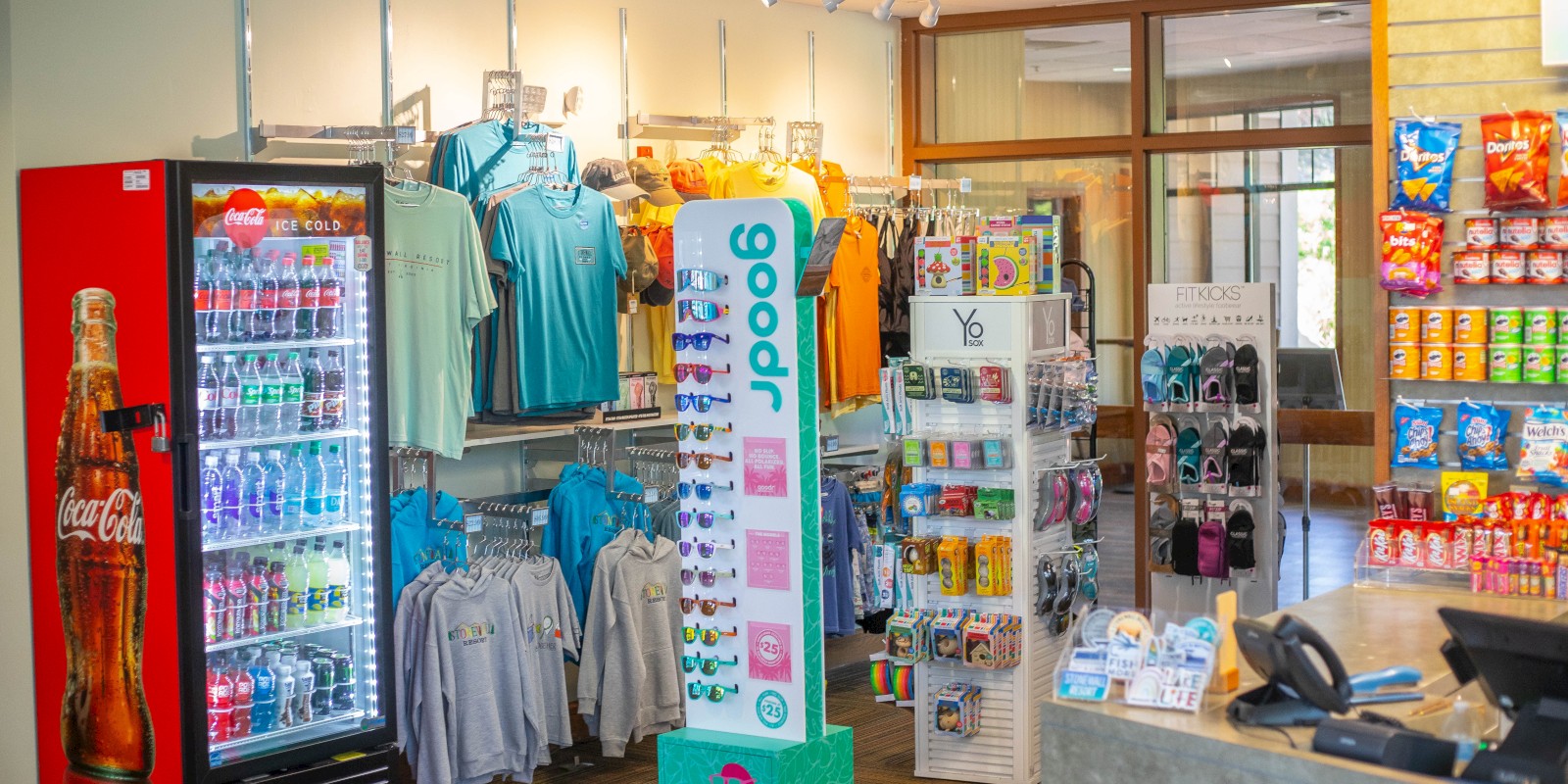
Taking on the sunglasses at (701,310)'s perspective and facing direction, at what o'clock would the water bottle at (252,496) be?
The water bottle is roughly at 2 o'clock from the sunglasses.

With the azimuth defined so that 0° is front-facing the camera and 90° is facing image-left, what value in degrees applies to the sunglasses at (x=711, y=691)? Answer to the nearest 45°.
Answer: approximately 45°

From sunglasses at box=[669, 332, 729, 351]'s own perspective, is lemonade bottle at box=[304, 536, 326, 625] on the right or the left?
on its right

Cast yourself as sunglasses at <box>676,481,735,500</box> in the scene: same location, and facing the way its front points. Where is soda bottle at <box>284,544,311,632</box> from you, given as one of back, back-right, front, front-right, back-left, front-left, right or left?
front-right

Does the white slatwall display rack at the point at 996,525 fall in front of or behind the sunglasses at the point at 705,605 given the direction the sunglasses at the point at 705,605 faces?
behind

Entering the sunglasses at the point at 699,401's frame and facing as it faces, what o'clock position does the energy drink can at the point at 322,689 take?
The energy drink can is roughly at 2 o'clock from the sunglasses.

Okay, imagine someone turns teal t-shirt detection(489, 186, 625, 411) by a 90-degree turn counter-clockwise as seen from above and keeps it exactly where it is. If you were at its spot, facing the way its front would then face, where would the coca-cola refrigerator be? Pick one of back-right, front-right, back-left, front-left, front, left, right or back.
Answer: back-right

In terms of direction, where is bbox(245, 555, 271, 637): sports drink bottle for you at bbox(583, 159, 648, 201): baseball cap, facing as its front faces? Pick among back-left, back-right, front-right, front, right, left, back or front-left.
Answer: right

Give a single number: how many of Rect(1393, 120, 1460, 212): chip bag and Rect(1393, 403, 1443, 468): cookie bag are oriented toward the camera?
2

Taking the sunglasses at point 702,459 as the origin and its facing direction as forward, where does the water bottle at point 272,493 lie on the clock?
The water bottle is roughly at 2 o'clock from the sunglasses.

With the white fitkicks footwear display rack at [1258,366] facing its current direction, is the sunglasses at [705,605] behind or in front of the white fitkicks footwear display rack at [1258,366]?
in front
